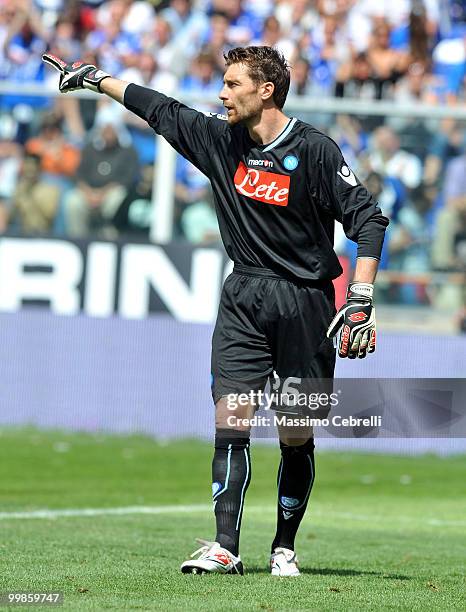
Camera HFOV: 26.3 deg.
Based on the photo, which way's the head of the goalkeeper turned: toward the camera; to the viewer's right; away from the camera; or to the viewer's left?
to the viewer's left
